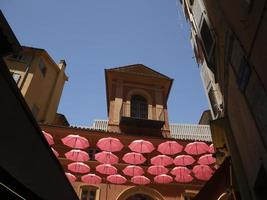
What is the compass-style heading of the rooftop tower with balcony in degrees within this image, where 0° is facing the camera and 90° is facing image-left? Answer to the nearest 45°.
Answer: approximately 0°
